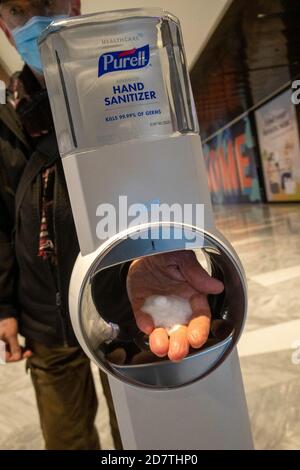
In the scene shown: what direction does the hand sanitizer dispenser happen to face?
toward the camera
